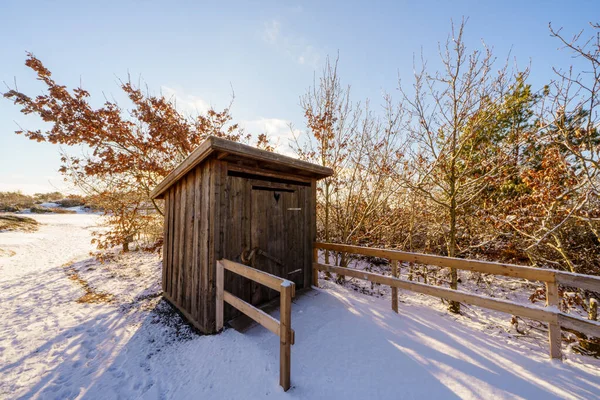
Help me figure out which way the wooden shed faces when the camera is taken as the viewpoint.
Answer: facing the viewer and to the right of the viewer

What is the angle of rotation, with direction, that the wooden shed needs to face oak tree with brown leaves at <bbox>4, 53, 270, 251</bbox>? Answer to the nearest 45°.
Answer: approximately 180°

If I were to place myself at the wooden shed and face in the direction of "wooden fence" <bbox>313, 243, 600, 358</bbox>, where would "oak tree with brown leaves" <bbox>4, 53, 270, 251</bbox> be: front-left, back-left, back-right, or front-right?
back-left

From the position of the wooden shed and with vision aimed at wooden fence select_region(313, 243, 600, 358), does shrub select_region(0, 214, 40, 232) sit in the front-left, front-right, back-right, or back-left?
back-left

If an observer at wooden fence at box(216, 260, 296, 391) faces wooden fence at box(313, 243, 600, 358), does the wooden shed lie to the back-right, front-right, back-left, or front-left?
back-left

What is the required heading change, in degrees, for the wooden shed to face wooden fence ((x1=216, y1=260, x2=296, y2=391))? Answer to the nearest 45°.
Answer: approximately 45° to its right

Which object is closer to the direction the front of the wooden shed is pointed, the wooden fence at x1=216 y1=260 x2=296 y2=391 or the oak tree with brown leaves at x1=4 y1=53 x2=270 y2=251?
the wooden fence

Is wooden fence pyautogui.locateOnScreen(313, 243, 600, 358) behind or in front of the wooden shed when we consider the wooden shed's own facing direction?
in front

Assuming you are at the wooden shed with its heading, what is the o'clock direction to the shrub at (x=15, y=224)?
The shrub is roughly at 6 o'clock from the wooden shed.

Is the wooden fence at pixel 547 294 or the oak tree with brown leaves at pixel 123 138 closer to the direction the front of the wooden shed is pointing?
the wooden fence

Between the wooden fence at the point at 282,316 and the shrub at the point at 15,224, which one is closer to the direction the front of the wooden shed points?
the wooden fence

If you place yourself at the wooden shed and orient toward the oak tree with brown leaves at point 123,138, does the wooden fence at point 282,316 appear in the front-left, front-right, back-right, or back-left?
back-left
